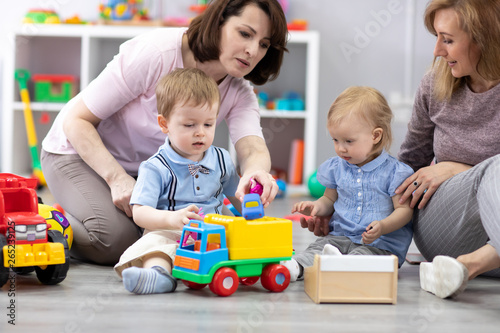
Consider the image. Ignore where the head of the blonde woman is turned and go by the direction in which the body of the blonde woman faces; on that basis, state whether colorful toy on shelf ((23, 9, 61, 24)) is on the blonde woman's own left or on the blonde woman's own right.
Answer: on the blonde woman's own right

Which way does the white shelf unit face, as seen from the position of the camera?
facing the viewer

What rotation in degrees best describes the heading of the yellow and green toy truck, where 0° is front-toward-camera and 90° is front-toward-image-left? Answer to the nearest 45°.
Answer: approximately 45°

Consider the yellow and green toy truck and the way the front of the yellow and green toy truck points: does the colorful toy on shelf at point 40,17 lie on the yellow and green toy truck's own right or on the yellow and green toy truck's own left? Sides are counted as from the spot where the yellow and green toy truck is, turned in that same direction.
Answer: on the yellow and green toy truck's own right

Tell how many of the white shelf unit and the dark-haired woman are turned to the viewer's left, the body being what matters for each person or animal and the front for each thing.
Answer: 0

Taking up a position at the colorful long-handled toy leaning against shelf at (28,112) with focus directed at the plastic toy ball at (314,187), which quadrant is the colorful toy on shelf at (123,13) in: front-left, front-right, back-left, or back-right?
front-left

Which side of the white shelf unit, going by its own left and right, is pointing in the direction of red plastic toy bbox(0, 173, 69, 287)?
front

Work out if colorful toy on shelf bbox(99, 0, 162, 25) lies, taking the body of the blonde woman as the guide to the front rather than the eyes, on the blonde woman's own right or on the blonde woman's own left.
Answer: on the blonde woman's own right

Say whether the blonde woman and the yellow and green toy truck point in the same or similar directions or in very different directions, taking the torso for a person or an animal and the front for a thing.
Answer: same or similar directions

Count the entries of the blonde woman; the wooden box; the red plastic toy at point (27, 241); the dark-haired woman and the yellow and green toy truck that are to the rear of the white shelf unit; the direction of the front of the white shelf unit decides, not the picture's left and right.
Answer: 0

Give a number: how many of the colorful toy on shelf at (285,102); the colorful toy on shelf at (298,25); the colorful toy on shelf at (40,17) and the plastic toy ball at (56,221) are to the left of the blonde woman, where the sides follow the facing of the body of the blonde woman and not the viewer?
0

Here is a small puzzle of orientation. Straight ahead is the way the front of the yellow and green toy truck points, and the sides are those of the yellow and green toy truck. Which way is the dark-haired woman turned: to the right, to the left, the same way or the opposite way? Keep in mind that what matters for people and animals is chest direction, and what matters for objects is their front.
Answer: to the left

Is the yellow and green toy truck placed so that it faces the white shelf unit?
no

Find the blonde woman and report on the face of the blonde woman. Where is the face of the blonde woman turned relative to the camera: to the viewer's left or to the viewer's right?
to the viewer's left
